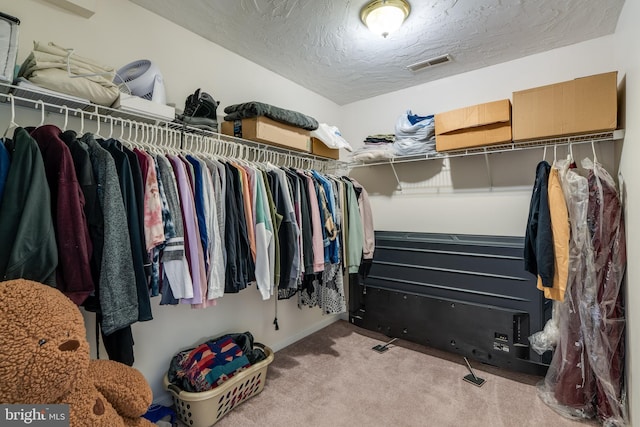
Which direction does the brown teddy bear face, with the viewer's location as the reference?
facing the viewer and to the right of the viewer

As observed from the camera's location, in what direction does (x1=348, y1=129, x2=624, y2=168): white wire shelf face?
facing the viewer and to the left of the viewer

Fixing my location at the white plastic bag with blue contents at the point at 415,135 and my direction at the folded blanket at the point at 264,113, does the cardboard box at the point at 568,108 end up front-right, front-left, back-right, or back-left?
back-left

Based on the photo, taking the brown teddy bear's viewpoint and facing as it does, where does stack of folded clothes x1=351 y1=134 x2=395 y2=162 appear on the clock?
The stack of folded clothes is roughly at 10 o'clock from the brown teddy bear.

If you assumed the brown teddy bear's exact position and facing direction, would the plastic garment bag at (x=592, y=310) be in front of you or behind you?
in front

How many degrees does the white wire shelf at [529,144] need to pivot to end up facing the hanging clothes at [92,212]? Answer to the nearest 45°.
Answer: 0° — it already faces it
